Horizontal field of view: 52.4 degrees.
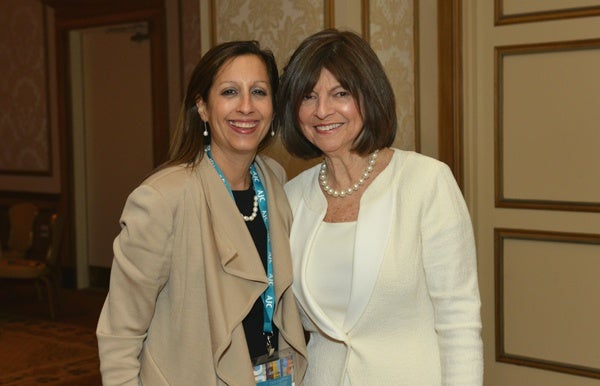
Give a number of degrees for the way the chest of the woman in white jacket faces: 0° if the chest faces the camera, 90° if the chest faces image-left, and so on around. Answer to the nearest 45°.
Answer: approximately 45°

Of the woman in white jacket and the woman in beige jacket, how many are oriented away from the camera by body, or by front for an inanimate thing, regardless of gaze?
0

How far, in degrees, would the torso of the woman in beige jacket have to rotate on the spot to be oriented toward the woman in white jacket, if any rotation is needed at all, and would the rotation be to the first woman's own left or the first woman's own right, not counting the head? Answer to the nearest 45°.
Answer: approximately 45° to the first woman's own left

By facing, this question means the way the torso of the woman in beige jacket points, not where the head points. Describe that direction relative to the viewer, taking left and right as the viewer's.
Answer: facing the viewer and to the right of the viewer

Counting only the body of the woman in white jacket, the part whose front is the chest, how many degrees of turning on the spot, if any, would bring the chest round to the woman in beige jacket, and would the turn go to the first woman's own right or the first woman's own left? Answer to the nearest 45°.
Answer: approximately 45° to the first woman's own right
